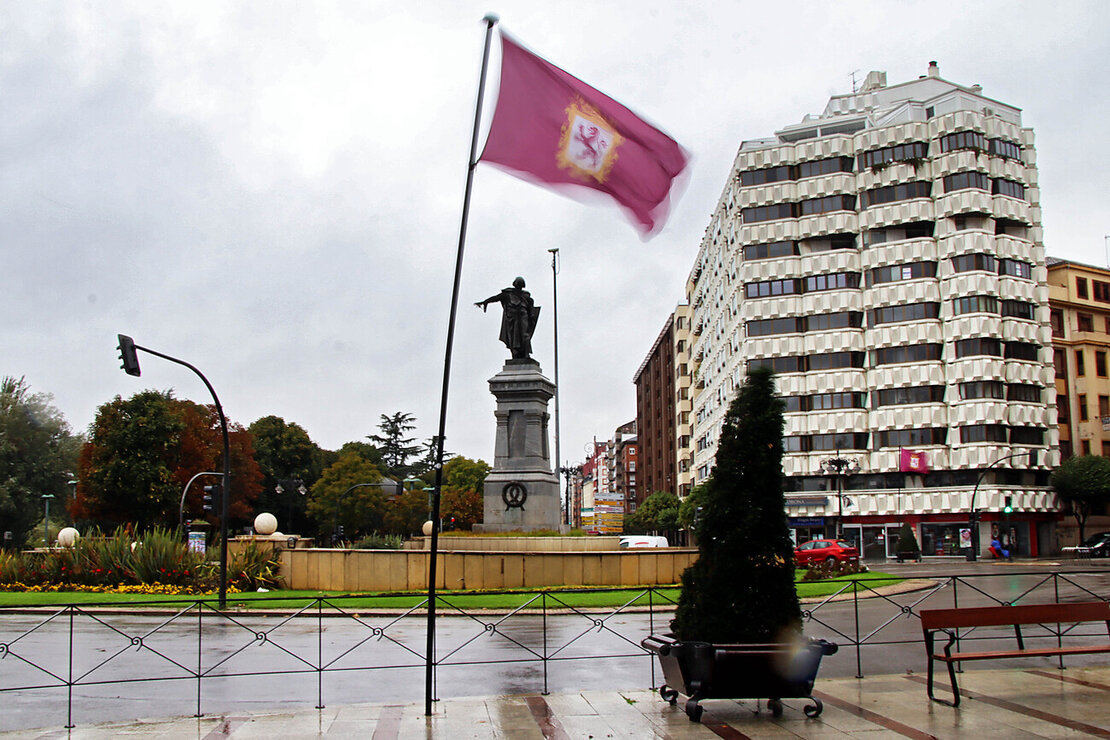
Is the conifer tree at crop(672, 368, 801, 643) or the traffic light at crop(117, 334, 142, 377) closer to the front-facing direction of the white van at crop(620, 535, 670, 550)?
the traffic light

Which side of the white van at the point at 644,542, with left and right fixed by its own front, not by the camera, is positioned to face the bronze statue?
left

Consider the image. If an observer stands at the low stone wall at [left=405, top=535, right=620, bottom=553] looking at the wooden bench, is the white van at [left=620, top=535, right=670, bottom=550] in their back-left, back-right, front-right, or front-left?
back-left

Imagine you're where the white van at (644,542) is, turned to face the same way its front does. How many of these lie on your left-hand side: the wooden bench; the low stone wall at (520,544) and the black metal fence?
3

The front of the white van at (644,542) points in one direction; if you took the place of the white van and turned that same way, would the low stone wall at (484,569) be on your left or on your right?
on your left

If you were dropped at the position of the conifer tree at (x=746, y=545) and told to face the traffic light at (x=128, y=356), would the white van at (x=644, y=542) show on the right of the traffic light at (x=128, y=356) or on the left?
right

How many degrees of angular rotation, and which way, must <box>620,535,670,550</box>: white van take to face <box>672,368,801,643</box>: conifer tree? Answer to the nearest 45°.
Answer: approximately 90° to its left

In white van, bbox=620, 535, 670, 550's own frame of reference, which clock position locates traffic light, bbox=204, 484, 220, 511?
The traffic light is roughly at 10 o'clock from the white van.

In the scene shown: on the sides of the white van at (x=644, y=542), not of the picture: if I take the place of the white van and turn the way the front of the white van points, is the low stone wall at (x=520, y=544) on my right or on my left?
on my left

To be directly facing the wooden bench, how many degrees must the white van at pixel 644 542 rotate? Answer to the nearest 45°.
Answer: approximately 90° to its left

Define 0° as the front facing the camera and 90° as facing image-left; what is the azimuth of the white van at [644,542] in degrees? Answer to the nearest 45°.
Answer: approximately 90°

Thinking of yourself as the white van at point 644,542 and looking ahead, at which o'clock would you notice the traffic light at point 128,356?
The traffic light is roughly at 10 o'clock from the white van.
